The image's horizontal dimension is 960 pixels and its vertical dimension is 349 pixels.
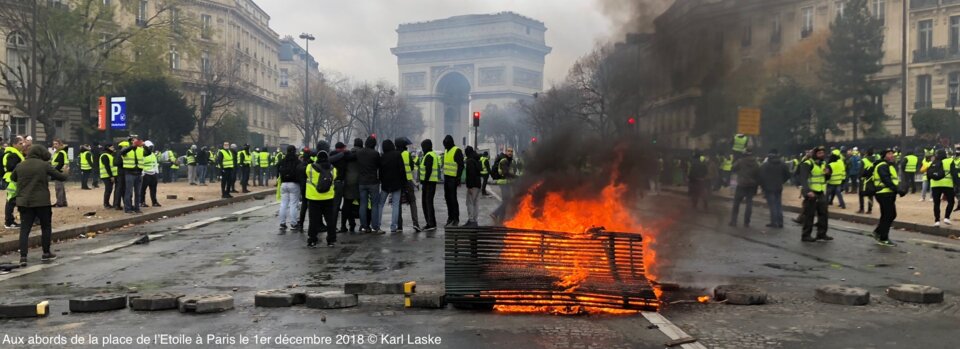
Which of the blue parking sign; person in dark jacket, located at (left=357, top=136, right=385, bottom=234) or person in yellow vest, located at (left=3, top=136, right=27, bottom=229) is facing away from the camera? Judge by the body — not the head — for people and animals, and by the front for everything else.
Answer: the person in dark jacket

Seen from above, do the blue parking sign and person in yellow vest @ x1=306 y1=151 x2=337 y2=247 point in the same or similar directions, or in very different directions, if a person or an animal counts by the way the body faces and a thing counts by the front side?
very different directions

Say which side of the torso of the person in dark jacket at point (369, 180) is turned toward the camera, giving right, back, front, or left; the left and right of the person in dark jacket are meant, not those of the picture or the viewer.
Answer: back

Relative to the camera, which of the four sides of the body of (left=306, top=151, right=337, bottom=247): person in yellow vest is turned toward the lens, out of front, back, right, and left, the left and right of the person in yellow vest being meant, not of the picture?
back

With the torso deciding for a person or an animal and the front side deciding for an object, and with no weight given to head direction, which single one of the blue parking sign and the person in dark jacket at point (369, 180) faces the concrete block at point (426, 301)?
the blue parking sign

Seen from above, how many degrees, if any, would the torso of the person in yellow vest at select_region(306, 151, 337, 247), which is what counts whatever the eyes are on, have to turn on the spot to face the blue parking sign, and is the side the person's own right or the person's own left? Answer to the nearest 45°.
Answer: approximately 45° to the person's own left

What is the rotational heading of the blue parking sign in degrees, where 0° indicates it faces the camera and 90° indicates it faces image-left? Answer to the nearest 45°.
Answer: approximately 0°
